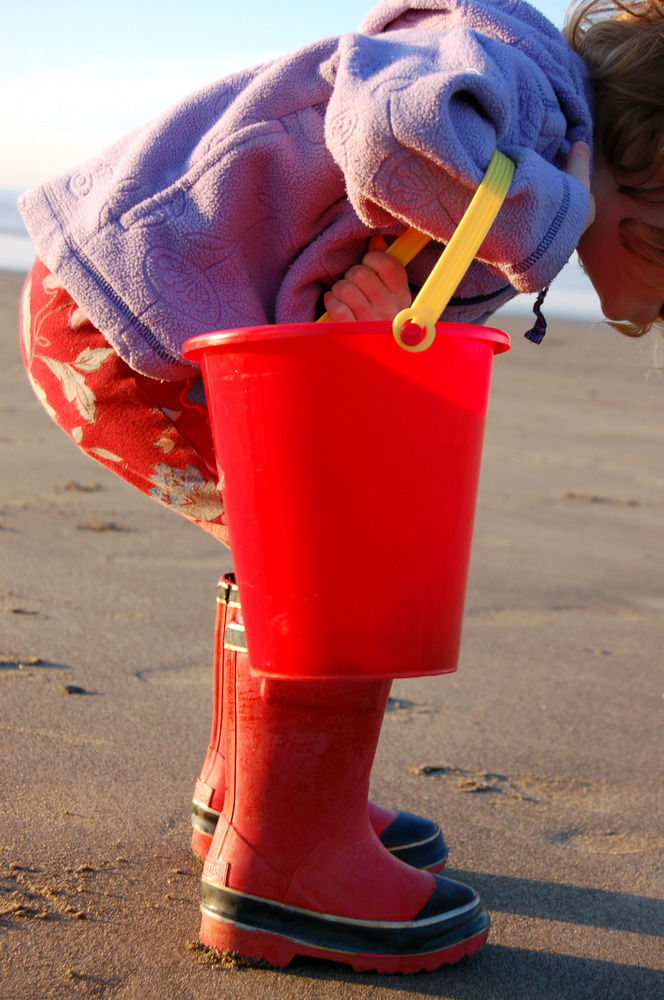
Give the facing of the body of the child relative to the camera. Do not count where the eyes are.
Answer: to the viewer's right
